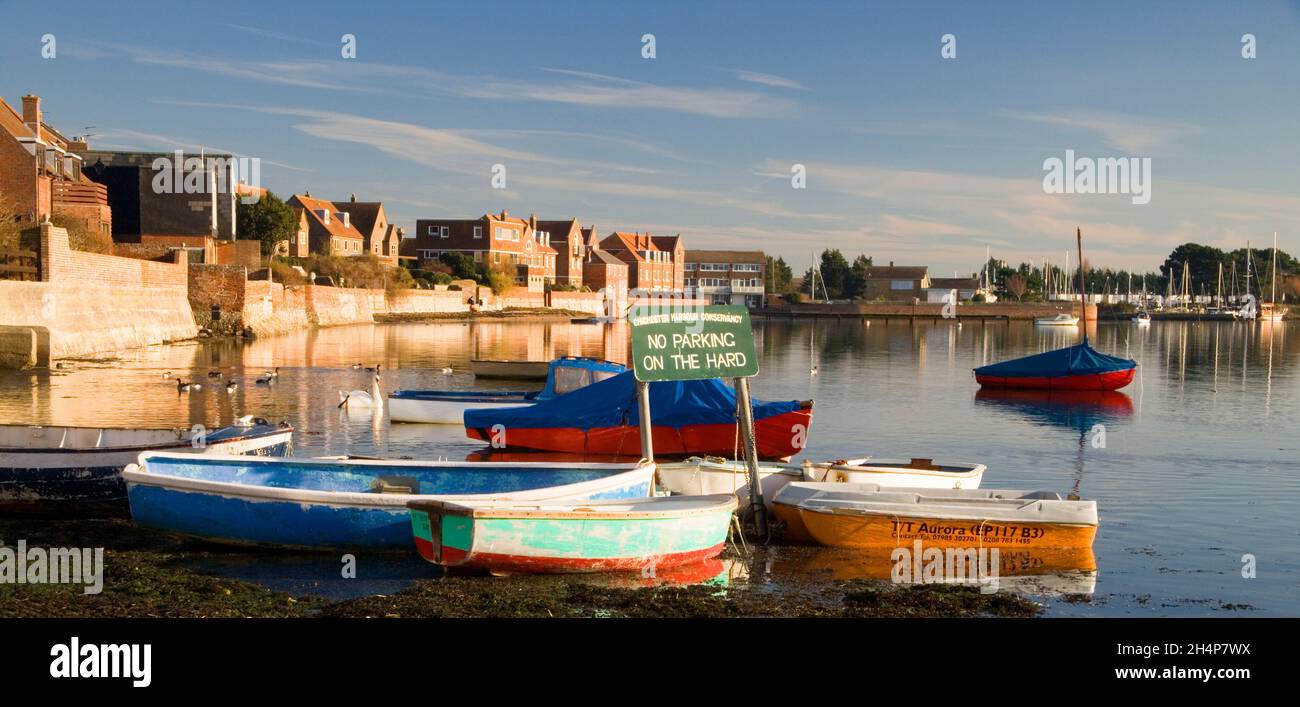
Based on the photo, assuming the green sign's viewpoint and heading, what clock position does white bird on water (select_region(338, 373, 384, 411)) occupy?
The white bird on water is roughly at 5 o'clock from the green sign.

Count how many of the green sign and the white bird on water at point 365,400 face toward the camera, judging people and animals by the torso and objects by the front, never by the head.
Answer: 1

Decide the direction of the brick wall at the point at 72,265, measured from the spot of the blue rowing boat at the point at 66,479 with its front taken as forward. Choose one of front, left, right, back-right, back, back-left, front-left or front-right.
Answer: left

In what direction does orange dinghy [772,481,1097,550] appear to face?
to the viewer's left

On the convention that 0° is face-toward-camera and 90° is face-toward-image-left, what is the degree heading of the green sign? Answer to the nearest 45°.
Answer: approximately 0°

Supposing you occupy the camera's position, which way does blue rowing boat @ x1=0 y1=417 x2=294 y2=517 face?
facing to the right of the viewer
